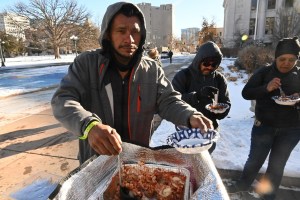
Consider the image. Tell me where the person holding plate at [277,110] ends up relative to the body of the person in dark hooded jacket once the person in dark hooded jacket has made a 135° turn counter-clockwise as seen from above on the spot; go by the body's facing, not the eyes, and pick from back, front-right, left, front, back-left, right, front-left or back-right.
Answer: right

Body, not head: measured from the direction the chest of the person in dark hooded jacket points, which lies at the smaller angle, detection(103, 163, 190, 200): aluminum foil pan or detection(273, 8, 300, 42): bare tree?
the aluminum foil pan

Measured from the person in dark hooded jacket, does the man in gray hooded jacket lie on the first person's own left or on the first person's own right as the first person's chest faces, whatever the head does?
on the first person's own right

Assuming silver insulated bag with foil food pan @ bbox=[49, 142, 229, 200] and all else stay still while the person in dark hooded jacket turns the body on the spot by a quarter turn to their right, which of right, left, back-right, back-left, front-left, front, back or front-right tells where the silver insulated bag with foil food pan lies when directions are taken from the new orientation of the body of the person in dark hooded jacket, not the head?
front-left

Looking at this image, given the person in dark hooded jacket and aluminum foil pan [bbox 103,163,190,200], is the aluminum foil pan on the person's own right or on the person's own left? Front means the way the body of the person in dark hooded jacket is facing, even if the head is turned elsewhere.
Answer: on the person's own right

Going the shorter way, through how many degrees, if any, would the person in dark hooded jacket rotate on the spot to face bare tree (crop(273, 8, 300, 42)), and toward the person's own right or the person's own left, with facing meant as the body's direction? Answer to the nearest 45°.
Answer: approximately 135° to the person's own left

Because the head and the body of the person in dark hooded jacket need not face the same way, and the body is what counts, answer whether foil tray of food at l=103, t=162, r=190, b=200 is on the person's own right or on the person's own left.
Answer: on the person's own right
